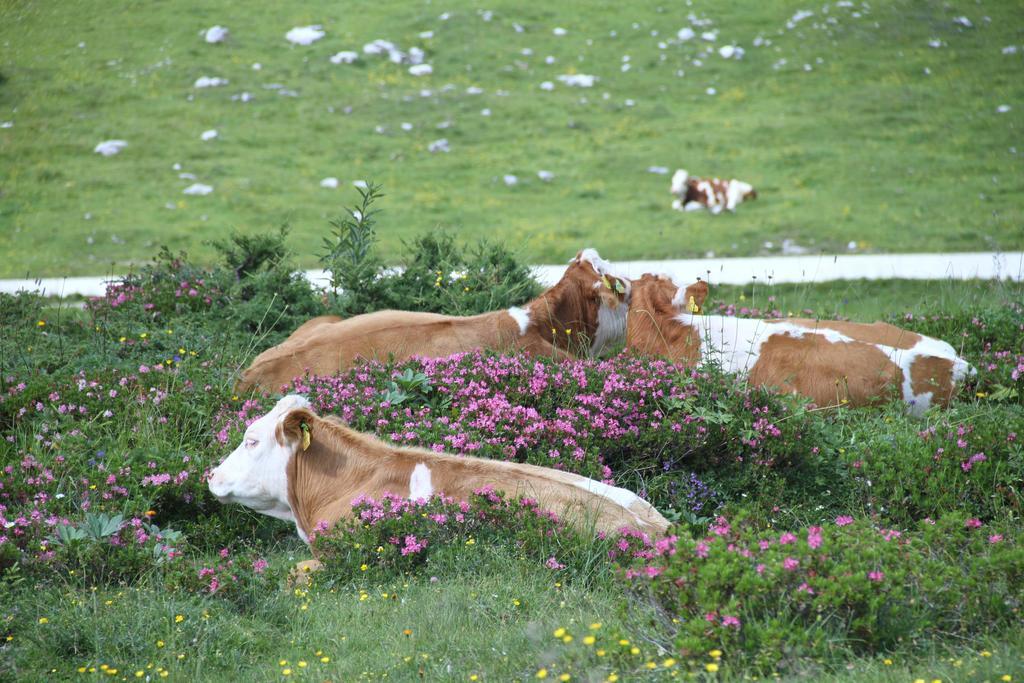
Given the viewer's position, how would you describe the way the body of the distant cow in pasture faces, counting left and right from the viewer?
facing to the left of the viewer

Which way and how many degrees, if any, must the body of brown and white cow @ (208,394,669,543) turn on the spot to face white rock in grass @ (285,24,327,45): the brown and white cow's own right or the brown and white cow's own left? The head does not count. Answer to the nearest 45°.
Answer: approximately 90° to the brown and white cow's own right

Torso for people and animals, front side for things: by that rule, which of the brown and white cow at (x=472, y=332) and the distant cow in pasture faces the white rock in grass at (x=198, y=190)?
the distant cow in pasture

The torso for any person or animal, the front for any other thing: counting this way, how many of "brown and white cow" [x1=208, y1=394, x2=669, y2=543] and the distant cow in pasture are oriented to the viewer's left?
2

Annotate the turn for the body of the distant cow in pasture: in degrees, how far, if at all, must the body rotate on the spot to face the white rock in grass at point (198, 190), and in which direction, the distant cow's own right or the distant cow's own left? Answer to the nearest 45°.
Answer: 0° — it already faces it

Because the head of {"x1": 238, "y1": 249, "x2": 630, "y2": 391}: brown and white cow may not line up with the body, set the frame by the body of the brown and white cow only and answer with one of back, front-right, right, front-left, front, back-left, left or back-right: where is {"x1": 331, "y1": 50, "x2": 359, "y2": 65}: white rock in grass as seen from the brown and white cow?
left

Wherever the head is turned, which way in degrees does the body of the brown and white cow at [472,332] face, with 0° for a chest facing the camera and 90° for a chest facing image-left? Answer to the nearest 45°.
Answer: approximately 270°

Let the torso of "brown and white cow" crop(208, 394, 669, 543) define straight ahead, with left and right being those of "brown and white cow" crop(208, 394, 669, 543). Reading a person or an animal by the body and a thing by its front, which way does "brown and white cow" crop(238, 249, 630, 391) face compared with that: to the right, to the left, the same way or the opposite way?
the opposite way

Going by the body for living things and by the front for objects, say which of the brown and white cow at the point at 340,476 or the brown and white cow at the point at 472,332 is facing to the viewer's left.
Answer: the brown and white cow at the point at 340,476

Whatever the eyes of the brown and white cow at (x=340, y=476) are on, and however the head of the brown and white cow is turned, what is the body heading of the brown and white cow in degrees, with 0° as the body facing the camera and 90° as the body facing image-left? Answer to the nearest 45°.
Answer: approximately 90°

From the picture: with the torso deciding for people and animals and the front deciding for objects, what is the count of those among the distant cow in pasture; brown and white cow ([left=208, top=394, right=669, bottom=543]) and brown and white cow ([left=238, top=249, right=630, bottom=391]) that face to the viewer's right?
1

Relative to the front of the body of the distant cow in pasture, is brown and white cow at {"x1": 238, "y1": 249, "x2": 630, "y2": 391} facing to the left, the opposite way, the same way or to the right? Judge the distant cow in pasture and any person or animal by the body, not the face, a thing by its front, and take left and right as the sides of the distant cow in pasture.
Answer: the opposite way

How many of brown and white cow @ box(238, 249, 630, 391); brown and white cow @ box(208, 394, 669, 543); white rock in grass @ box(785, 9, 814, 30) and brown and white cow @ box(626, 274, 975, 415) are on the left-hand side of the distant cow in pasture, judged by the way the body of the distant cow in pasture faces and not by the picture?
3

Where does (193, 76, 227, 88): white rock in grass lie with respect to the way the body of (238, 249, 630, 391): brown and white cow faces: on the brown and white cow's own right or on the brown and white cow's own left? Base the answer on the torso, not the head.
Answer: on the brown and white cow's own left
